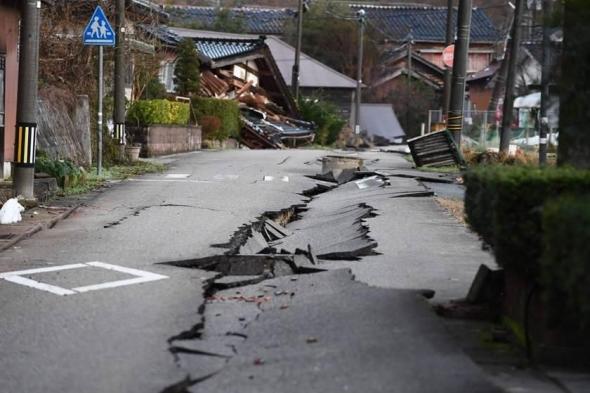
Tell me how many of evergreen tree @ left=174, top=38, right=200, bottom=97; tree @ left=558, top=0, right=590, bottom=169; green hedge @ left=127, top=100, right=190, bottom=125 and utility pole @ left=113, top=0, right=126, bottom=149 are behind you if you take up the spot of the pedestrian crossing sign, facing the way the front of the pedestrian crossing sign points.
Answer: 3

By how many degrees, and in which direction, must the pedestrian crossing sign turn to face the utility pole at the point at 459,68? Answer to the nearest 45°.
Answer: approximately 90° to its left

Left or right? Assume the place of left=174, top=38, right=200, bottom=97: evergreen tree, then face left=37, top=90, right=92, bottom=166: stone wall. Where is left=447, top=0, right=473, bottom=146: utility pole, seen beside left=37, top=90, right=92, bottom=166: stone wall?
left

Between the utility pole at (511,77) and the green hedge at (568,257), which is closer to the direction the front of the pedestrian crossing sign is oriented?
the green hedge

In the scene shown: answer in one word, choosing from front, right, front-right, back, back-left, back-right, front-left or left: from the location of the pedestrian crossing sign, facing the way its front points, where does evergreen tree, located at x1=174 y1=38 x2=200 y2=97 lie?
back

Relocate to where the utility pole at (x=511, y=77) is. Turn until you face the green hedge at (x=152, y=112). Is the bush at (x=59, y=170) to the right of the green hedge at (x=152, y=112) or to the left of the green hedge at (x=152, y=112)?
left

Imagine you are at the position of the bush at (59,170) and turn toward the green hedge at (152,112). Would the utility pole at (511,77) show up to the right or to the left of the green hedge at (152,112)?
right

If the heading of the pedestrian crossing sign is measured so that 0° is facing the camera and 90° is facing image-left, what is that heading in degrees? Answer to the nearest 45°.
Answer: approximately 0°

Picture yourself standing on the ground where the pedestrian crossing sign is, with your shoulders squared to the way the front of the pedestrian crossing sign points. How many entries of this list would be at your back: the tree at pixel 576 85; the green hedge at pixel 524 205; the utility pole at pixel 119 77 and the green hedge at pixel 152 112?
2

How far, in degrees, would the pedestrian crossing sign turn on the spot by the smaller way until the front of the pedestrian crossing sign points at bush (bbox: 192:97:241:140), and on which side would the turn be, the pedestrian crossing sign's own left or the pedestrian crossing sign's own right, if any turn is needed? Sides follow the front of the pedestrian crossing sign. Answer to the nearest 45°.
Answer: approximately 180°

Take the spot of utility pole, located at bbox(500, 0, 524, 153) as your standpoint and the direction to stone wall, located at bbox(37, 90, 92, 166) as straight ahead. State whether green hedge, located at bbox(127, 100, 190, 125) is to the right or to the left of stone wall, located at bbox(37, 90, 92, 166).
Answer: right

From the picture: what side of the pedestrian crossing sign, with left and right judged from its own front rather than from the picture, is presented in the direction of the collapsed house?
back
